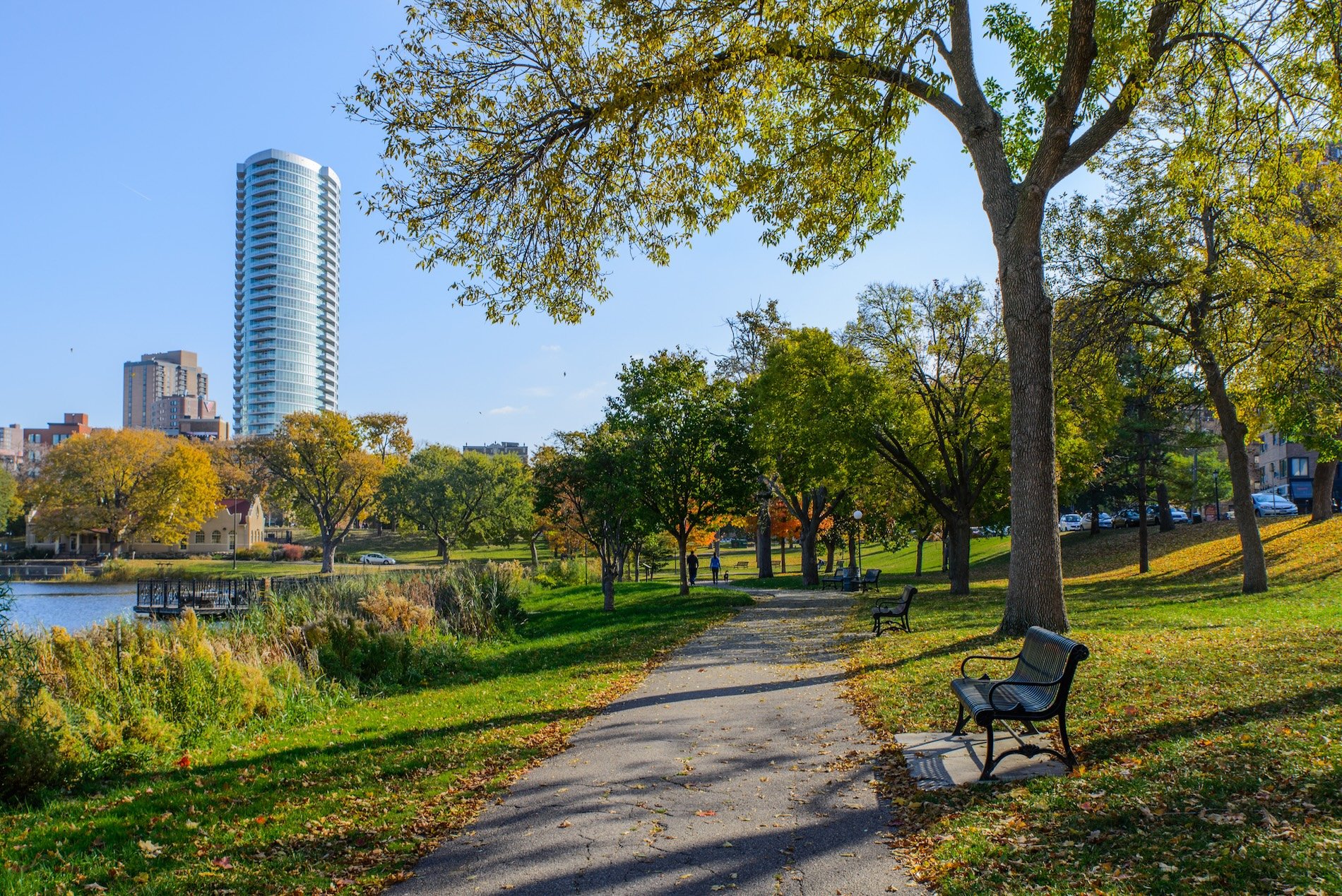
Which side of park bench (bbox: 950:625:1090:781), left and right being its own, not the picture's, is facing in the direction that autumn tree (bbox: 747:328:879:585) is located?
right

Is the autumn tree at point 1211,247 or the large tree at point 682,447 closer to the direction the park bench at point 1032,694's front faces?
the large tree

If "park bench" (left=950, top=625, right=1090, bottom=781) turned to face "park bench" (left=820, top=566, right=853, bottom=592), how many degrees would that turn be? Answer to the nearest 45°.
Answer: approximately 90° to its right

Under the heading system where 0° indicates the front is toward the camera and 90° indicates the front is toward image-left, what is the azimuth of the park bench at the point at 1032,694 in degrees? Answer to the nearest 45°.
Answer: approximately 90°

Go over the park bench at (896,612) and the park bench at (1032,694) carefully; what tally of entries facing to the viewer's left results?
2

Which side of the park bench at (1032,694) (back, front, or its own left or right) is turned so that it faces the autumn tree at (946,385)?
right

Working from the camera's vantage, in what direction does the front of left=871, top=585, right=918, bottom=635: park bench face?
facing to the left of the viewer

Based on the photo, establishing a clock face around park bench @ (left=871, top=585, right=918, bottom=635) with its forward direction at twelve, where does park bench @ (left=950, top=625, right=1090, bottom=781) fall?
park bench @ (left=950, top=625, right=1090, bottom=781) is roughly at 9 o'clock from park bench @ (left=871, top=585, right=918, bottom=635).

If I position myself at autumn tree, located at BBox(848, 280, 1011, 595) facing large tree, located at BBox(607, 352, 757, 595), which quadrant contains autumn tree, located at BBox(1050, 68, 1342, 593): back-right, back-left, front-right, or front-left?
back-left
